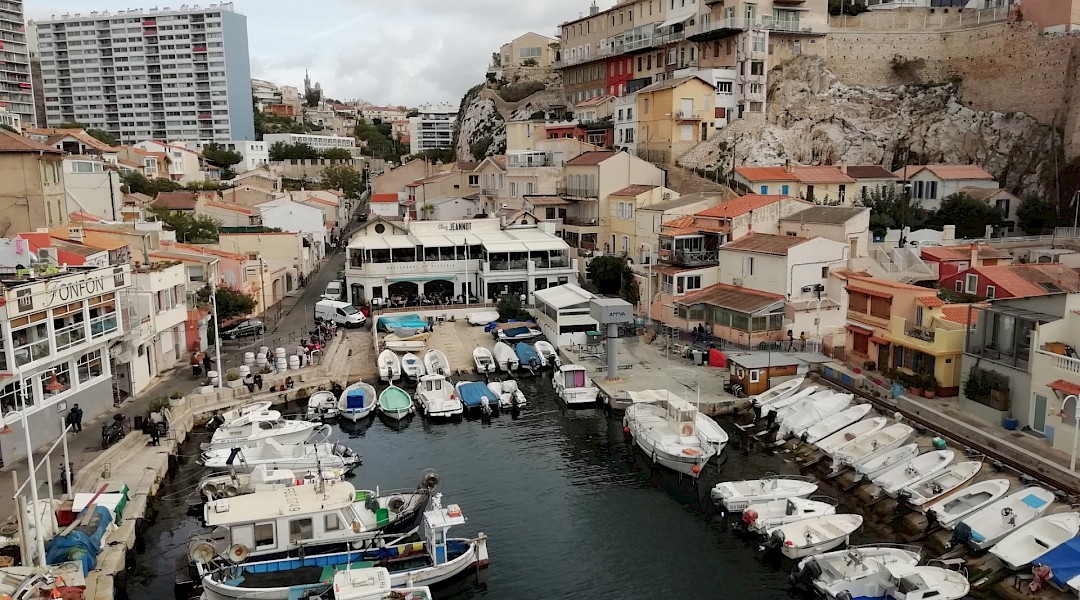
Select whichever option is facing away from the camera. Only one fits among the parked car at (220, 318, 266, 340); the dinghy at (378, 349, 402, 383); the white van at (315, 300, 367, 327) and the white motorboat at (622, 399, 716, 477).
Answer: the dinghy

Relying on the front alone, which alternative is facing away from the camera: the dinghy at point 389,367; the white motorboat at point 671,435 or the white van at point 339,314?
the dinghy

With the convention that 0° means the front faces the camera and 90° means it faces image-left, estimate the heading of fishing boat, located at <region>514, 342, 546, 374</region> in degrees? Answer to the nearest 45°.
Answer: approximately 135°

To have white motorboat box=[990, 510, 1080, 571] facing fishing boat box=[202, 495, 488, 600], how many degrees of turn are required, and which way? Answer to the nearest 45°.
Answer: approximately 180°

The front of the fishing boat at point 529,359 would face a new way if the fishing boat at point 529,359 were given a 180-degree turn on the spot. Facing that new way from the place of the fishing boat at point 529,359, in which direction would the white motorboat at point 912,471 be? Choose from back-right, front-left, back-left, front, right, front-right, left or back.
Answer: front

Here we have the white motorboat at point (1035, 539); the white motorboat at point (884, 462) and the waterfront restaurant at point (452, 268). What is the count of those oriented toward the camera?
1

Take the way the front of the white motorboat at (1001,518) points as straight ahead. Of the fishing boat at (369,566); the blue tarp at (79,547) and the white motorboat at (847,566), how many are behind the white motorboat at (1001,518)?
3

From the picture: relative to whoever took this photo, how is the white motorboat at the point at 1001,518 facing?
facing away from the viewer and to the right of the viewer

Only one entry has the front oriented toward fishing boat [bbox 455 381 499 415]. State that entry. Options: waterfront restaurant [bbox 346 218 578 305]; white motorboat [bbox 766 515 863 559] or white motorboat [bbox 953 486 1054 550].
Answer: the waterfront restaurant

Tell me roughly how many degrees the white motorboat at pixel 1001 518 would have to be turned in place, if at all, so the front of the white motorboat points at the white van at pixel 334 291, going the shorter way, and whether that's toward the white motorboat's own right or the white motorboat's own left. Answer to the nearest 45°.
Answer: approximately 135° to the white motorboat's own left

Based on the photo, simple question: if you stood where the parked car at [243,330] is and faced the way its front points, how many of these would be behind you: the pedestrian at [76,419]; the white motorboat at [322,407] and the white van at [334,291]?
1

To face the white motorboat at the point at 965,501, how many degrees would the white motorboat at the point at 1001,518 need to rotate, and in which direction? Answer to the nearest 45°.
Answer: approximately 90° to its left

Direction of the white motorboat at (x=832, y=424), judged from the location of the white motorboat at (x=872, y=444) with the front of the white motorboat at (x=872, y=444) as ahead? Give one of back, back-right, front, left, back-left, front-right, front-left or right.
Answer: left

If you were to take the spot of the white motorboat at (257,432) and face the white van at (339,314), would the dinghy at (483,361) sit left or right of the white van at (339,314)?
right

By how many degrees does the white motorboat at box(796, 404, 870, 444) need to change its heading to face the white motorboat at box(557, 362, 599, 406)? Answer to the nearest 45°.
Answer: approximately 135° to its left

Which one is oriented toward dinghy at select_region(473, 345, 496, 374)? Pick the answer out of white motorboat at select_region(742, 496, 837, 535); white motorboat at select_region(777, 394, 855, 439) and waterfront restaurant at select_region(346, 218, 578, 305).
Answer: the waterfront restaurant
